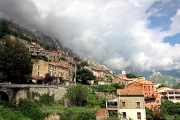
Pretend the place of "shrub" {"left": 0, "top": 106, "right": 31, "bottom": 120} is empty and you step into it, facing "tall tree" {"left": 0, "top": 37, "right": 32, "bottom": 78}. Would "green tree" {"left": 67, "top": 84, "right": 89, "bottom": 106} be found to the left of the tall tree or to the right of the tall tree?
right

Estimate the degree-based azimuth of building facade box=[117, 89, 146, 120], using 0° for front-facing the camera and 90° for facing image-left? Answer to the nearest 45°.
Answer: approximately 0°

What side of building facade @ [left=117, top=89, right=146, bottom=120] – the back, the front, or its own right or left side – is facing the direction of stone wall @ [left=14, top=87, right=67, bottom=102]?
right

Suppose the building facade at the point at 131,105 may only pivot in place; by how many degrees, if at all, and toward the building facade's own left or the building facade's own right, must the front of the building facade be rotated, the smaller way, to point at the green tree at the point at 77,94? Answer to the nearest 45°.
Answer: approximately 90° to the building facade's own right

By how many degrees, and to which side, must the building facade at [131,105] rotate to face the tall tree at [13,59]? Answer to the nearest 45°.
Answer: approximately 90° to its right

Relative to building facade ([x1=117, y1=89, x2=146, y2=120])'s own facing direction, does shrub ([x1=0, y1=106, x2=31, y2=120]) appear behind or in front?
in front
